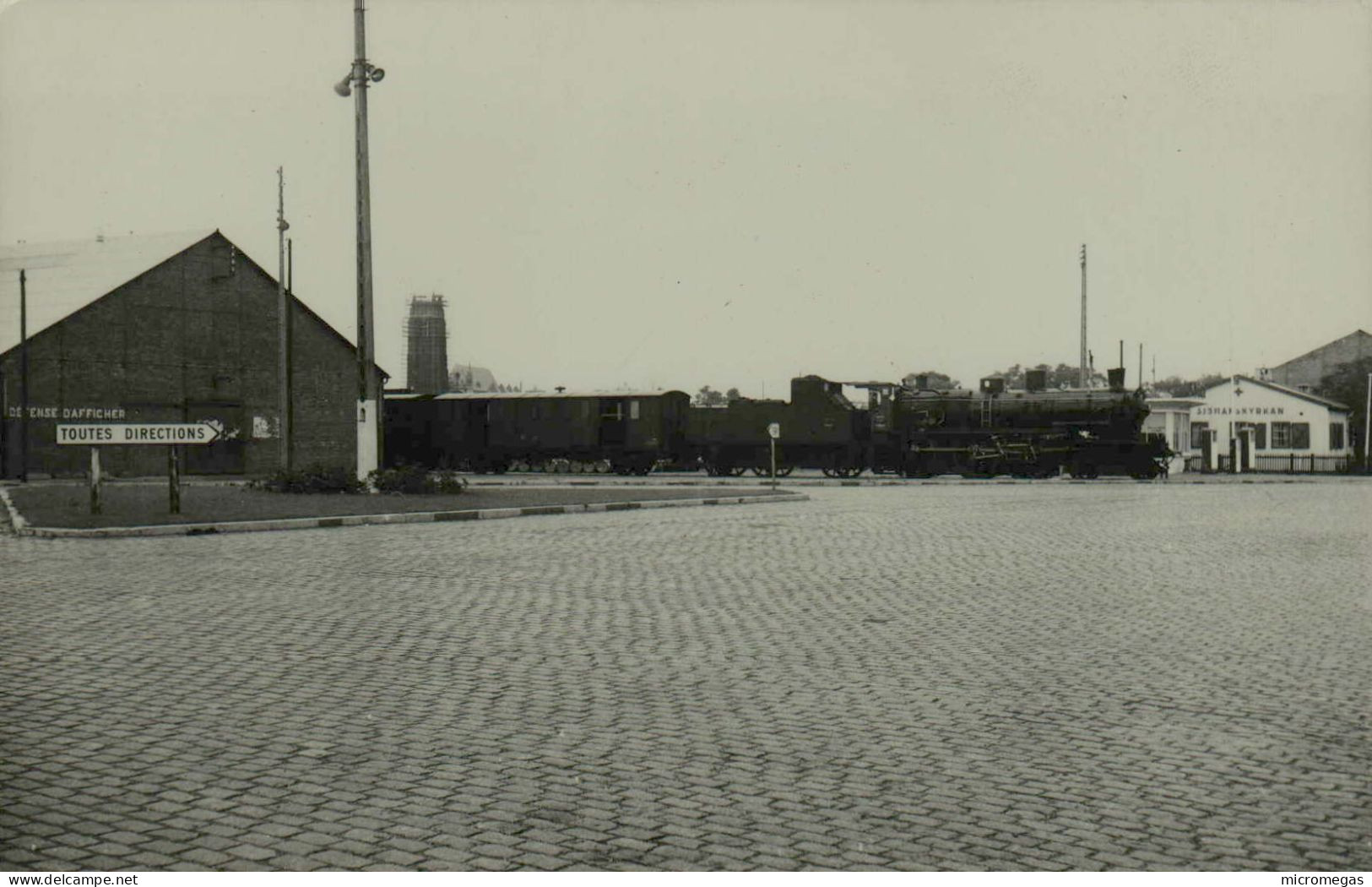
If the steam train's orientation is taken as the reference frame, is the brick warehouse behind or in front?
behind

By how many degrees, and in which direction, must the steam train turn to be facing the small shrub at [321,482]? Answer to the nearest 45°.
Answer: approximately 135° to its right

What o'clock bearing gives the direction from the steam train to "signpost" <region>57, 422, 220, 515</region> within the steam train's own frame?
The signpost is roughly at 4 o'clock from the steam train.

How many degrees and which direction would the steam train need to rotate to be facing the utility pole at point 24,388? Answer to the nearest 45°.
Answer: approximately 180°

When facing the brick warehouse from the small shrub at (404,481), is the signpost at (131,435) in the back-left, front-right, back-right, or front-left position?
back-left

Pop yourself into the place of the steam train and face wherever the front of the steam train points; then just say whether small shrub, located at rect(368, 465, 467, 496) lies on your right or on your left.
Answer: on your right

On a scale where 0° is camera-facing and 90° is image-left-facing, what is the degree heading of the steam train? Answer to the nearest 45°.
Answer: approximately 270°

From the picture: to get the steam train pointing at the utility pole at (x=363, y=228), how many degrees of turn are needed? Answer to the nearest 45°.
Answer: approximately 135° to its right
